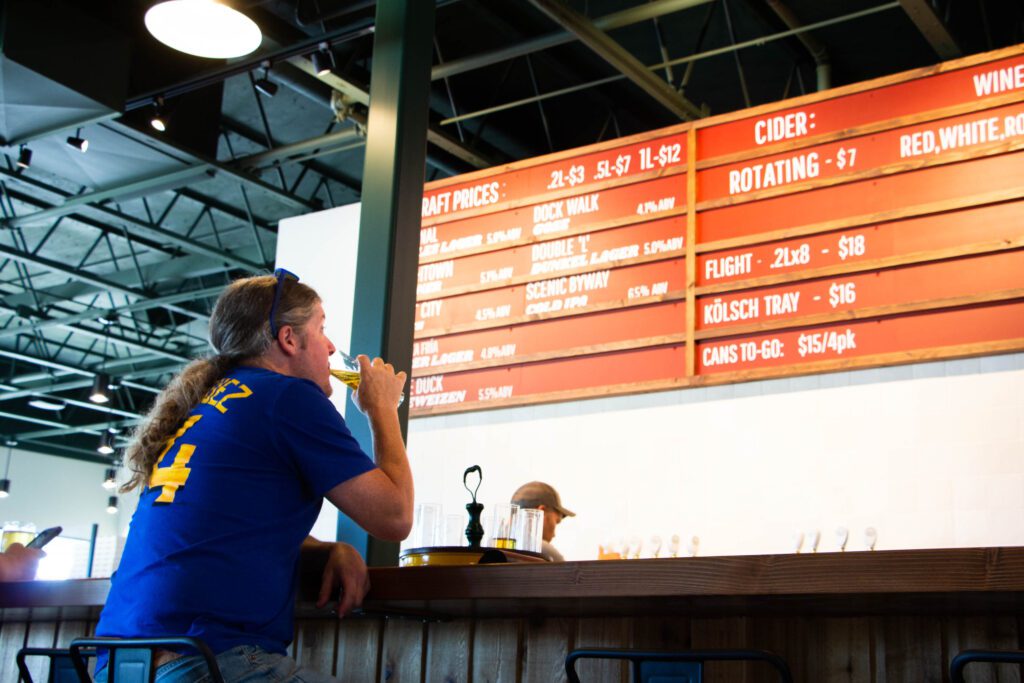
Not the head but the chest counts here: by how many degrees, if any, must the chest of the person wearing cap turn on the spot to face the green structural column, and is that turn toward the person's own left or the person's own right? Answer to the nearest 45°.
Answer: approximately 90° to the person's own right

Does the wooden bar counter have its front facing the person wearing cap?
no

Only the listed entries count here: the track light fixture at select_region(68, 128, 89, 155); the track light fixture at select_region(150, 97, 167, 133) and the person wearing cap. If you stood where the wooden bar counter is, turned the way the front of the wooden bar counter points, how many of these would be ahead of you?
0

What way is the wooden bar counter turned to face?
toward the camera

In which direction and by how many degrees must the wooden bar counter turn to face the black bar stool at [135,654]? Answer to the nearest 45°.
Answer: approximately 90° to its right

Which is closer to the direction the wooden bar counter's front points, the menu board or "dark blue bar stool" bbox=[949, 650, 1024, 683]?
the dark blue bar stool

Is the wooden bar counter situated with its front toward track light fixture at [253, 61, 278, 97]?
no

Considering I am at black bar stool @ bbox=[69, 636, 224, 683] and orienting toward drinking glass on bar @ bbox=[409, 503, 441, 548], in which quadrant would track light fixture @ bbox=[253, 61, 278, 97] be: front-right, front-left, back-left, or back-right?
front-left

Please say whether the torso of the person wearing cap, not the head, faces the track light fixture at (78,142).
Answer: no
